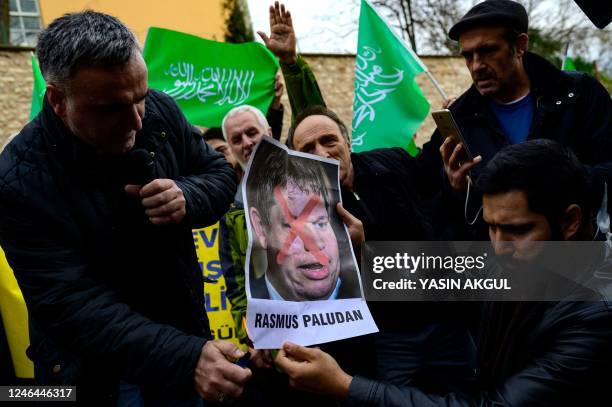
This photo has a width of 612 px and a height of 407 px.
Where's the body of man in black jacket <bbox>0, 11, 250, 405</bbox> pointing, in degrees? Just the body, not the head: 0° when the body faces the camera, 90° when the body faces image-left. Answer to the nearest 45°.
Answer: approximately 315°

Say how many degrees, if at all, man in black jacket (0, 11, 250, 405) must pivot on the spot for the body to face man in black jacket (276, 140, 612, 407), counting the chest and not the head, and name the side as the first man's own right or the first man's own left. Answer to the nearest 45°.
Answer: approximately 45° to the first man's own left

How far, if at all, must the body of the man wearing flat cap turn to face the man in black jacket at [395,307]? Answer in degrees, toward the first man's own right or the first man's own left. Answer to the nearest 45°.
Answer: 0° — they already face them

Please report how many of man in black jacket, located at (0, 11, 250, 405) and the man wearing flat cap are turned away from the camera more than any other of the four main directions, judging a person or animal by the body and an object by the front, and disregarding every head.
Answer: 0

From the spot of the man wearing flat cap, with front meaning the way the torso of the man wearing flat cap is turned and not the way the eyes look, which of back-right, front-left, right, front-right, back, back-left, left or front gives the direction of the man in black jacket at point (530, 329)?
front-left

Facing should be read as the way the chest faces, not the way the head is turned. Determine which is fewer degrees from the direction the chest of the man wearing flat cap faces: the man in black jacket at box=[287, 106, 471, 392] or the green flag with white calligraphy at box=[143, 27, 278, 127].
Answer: the man in black jacket

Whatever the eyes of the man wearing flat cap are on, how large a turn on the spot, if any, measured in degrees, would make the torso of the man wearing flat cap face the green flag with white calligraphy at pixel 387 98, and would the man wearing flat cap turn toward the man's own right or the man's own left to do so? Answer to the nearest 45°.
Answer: approximately 90° to the man's own right

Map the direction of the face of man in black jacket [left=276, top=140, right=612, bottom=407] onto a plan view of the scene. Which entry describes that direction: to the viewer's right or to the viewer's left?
to the viewer's left

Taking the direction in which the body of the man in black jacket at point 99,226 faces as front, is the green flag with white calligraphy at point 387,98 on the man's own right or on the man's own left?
on the man's own left

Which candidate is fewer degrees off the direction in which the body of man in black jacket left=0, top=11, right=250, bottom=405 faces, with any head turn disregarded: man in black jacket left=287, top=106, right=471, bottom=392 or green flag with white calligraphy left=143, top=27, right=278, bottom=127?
the man in black jacket

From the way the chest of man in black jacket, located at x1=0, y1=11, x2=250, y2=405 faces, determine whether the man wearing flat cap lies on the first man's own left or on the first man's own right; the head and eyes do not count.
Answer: on the first man's own left

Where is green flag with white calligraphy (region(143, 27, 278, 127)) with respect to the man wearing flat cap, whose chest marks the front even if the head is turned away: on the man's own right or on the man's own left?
on the man's own right
